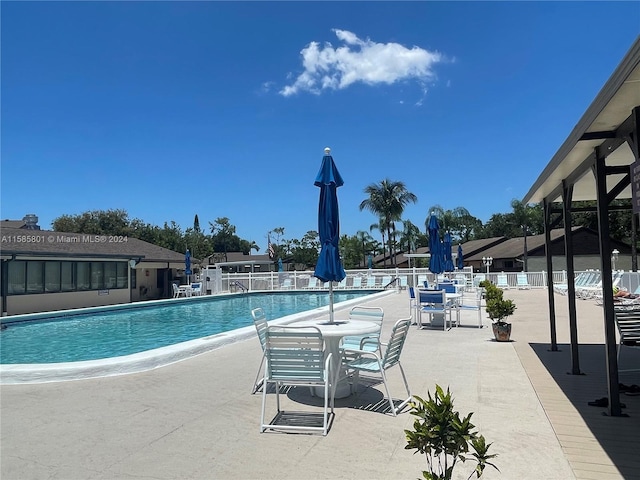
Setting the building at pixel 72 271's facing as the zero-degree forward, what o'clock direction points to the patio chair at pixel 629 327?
The patio chair is roughly at 1 o'clock from the building.

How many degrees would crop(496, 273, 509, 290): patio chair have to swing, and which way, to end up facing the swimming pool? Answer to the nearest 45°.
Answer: approximately 45° to its right

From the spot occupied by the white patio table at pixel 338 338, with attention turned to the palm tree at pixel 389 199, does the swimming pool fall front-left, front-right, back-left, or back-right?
front-left

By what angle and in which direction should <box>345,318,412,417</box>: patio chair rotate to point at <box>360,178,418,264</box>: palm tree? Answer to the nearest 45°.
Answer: approximately 45° to its right

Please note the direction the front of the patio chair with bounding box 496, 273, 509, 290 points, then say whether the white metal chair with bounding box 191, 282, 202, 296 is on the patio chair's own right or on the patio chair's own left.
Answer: on the patio chair's own right

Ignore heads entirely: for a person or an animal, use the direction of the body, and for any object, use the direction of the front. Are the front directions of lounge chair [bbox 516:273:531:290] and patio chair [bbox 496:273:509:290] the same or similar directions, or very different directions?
same or similar directions

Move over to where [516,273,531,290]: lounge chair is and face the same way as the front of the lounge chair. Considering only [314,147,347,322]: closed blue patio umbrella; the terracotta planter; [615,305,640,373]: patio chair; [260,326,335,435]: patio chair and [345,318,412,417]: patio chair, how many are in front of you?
5

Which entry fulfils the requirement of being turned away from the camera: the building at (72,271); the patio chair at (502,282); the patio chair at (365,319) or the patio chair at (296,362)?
the patio chair at (296,362)

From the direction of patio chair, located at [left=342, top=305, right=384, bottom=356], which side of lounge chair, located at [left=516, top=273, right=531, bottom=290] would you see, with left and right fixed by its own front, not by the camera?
front

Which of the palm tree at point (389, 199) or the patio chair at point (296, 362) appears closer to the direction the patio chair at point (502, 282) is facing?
the patio chair

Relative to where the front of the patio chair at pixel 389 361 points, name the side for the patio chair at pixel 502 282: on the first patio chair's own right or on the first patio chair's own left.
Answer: on the first patio chair's own right

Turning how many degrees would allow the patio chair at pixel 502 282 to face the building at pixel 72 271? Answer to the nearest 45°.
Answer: approximately 45° to its right

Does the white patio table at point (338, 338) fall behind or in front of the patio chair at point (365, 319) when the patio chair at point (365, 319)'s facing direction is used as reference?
in front

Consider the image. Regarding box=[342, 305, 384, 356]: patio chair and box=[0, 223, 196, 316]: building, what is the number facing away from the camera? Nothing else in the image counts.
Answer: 0

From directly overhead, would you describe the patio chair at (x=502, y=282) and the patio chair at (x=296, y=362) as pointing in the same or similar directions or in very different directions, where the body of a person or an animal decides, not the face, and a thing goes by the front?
very different directions

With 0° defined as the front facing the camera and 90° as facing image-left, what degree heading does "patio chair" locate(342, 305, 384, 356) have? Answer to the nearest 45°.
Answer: approximately 45°
